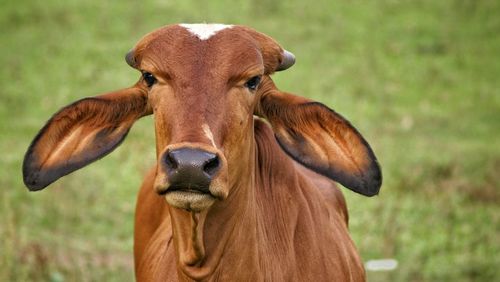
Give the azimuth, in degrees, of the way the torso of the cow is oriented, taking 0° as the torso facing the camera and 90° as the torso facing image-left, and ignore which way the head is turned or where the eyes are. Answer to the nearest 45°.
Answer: approximately 0°
